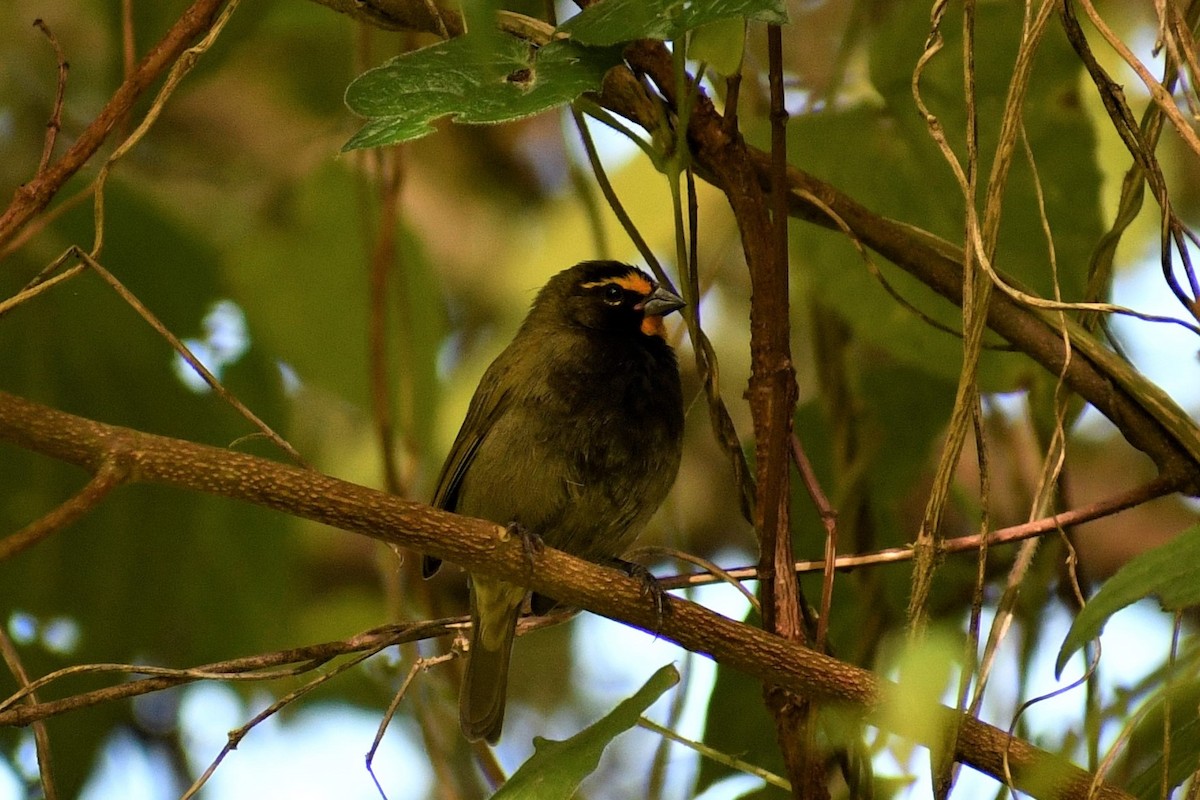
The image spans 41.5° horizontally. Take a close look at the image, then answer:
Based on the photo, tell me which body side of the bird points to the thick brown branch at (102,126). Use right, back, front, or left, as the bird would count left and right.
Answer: right

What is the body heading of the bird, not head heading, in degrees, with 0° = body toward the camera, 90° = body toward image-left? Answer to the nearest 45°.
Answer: approximately 315°

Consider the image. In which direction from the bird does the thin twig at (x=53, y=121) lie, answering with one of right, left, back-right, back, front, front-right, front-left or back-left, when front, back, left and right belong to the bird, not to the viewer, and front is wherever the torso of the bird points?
right

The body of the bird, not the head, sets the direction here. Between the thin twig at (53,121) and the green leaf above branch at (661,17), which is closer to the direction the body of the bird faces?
the green leaf above branch

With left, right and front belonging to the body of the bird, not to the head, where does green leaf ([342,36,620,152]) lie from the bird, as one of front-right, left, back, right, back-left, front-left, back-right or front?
front-right

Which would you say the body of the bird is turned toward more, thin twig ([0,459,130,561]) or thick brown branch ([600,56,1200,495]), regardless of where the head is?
the thick brown branch
